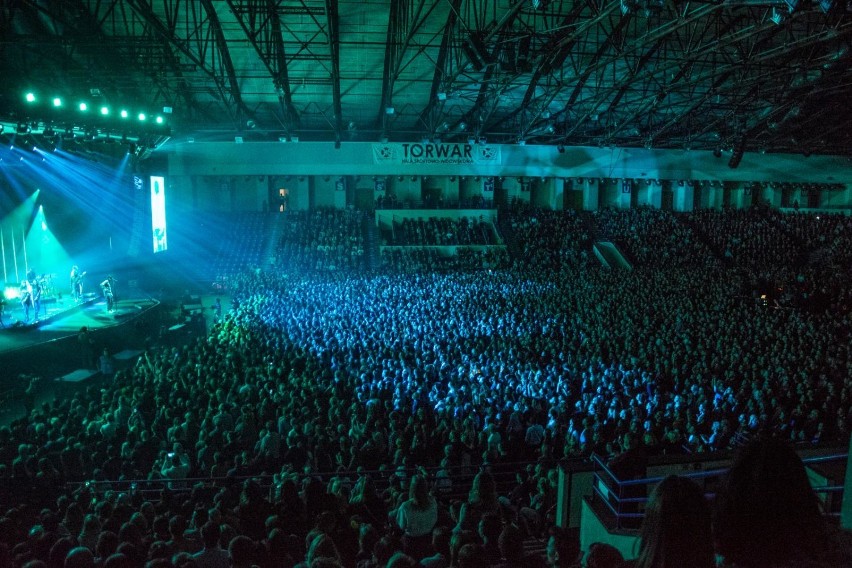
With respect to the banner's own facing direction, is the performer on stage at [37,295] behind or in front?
in front

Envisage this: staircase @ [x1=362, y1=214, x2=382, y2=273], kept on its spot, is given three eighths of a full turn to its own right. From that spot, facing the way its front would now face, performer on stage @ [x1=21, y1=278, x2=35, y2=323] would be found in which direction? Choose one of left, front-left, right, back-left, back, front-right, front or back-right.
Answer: left

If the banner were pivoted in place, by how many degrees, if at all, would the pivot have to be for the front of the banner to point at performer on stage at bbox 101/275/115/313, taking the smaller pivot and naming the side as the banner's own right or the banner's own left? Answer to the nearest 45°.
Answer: approximately 45° to the banner's own right

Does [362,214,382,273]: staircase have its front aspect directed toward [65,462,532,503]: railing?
yes

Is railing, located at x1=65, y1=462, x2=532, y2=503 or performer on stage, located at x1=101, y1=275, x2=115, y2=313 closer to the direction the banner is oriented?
the railing

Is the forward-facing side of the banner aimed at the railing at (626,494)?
yes

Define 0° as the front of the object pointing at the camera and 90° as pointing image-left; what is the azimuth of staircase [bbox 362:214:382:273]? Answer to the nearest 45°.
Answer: approximately 0°

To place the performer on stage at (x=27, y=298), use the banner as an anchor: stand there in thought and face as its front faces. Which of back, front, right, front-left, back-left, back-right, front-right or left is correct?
front-right

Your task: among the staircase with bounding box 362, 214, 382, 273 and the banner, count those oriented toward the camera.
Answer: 2

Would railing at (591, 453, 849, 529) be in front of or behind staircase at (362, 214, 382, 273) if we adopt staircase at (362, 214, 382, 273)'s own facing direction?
in front

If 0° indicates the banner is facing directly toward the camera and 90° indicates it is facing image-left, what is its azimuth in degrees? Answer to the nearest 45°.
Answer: approximately 0°
